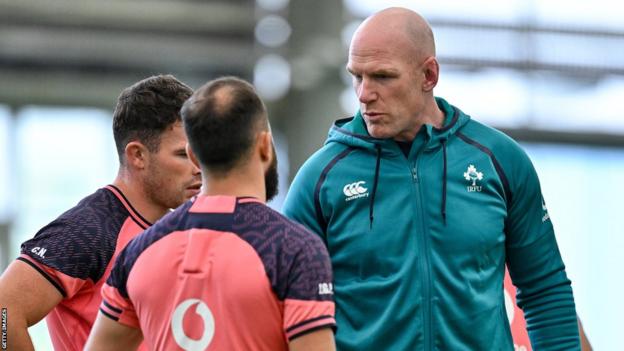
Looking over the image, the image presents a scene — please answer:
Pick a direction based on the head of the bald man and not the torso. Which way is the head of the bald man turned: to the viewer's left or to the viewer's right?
to the viewer's left

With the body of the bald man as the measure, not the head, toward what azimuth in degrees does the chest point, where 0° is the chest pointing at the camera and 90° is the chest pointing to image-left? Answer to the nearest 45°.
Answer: approximately 0°
